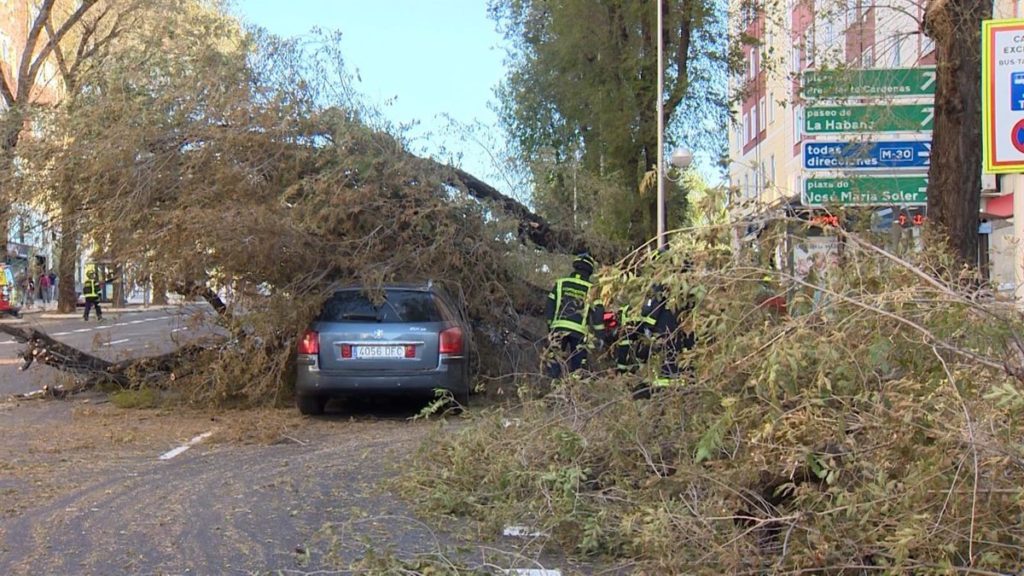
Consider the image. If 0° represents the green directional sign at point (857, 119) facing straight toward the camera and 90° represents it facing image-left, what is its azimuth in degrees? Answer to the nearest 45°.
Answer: approximately 0°

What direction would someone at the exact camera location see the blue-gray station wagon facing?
facing away from the viewer

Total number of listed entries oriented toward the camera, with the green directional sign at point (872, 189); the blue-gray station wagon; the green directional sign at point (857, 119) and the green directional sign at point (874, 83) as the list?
3

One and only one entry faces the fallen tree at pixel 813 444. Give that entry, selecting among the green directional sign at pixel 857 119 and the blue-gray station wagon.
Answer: the green directional sign

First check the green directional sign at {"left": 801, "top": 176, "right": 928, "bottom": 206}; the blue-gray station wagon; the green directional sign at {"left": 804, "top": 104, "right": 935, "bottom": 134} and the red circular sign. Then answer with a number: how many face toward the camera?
3

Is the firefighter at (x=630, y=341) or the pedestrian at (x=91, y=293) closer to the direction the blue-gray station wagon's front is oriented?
the pedestrian
